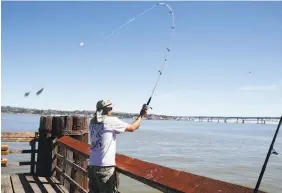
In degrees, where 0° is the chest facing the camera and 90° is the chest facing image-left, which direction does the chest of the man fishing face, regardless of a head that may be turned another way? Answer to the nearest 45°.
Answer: approximately 225°
